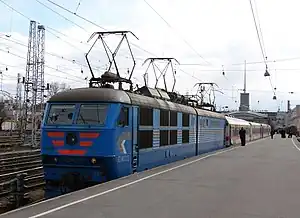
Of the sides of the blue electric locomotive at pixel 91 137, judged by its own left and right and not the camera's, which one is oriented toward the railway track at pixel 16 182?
right

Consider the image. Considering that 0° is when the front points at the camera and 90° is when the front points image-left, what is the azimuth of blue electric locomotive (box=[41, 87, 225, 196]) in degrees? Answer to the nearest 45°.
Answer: approximately 45°
